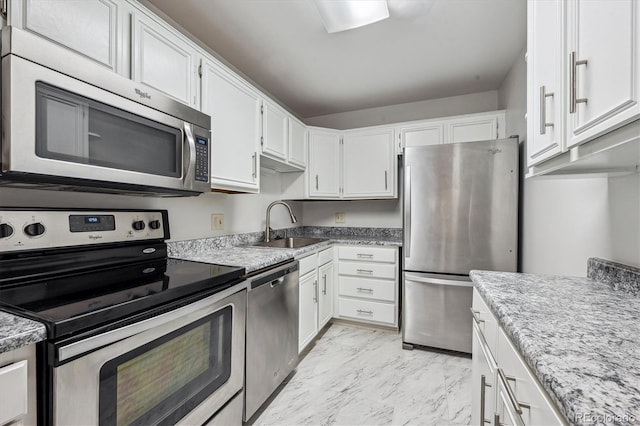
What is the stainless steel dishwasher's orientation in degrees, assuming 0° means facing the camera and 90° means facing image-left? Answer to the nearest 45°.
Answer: approximately 315°

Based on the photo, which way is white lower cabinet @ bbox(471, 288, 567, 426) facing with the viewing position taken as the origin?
facing to the left of the viewer

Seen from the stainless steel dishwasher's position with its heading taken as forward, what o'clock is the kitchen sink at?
The kitchen sink is roughly at 8 o'clock from the stainless steel dishwasher.

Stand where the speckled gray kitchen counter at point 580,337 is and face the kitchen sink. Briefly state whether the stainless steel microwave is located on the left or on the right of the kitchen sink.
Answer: left

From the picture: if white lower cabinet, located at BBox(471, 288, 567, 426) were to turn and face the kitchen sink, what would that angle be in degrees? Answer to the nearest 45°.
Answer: approximately 45° to its right

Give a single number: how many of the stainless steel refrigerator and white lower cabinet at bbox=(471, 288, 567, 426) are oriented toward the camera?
1

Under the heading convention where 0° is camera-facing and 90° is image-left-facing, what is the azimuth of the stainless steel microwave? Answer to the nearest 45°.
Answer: approximately 315°

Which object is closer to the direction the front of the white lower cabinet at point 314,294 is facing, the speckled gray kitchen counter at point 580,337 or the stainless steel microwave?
the speckled gray kitchen counter

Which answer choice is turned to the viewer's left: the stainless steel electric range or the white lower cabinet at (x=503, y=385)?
the white lower cabinet

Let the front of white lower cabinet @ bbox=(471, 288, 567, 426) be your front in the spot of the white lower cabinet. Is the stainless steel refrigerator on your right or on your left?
on your right
